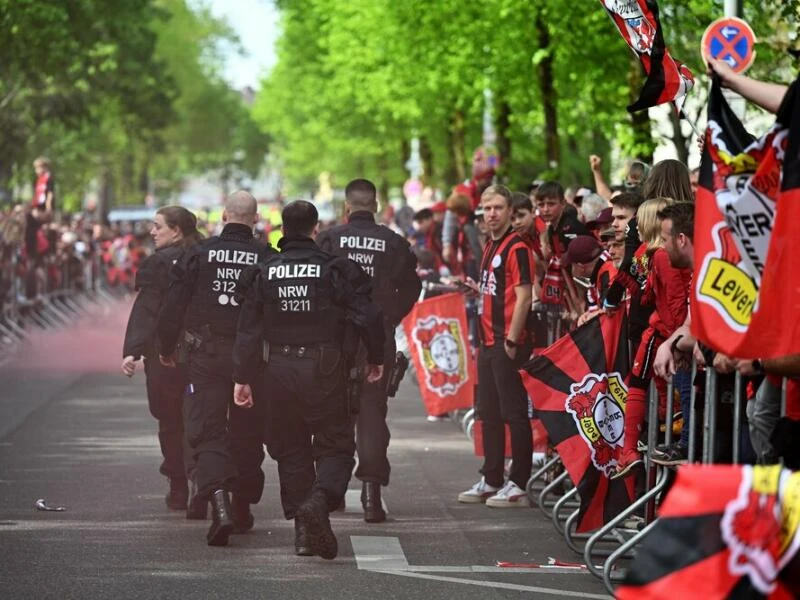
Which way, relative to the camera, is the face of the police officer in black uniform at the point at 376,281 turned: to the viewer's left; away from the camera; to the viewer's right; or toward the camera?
away from the camera

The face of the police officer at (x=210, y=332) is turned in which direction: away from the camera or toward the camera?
away from the camera

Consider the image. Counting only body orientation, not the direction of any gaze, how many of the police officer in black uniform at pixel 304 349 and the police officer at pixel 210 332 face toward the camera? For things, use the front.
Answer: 0

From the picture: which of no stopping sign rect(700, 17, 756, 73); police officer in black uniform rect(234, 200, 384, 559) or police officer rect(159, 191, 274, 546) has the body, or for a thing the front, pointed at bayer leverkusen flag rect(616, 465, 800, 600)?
the no stopping sign

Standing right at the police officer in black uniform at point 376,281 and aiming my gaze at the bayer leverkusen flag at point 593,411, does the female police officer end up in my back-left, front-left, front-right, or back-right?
back-right

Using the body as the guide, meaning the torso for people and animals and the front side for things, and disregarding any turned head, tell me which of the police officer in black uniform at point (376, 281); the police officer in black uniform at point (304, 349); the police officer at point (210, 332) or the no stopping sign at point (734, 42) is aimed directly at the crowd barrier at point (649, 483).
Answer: the no stopping sign

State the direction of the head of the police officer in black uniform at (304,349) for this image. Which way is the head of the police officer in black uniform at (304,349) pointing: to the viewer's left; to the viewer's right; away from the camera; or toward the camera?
away from the camera

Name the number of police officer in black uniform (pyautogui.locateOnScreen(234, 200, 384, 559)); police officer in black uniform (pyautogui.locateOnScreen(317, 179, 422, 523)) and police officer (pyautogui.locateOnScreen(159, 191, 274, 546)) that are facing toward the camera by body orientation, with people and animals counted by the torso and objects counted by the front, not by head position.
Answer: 0

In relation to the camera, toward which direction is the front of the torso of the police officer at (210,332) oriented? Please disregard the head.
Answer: away from the camera

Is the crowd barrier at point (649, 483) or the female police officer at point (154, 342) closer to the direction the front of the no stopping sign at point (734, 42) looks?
the crowd barrier

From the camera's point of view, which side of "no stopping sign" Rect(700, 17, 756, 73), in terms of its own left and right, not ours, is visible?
front

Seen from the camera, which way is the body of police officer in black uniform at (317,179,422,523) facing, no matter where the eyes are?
away from the camera

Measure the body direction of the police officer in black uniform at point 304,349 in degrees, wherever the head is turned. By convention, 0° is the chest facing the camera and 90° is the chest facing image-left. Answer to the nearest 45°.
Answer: approximately 180°

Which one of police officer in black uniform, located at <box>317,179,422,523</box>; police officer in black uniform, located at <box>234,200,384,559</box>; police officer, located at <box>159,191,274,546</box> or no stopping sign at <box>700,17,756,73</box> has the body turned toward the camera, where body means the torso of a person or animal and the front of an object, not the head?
the no stopping sign

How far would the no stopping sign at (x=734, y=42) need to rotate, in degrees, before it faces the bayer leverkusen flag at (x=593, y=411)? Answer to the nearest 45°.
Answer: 0° — it already faces it

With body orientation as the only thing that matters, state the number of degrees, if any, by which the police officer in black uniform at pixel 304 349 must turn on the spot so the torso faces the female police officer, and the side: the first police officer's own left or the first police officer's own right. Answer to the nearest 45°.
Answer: approximately 45° to the first police officer's own left

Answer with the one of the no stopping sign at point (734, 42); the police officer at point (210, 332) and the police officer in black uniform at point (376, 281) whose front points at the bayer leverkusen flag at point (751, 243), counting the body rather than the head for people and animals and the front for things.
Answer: the no stopping sign
